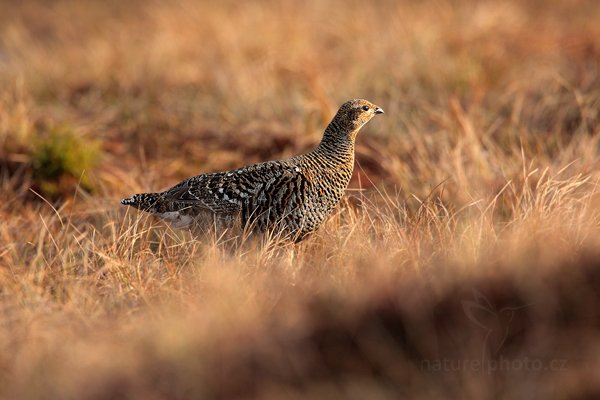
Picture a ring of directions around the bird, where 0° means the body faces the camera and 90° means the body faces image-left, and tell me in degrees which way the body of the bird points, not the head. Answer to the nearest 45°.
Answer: approximately 270°
